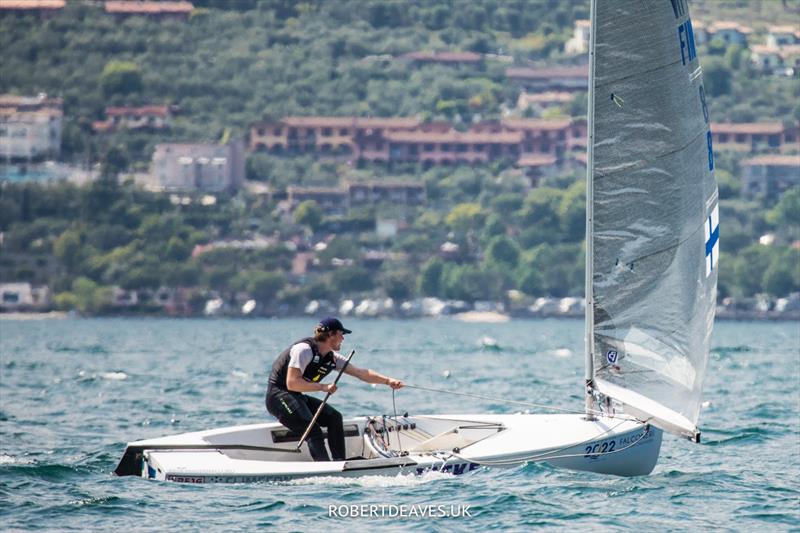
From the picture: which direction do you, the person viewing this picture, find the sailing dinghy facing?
facing to the right of the viewer

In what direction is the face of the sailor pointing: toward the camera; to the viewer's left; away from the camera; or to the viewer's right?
to the viewer's right
